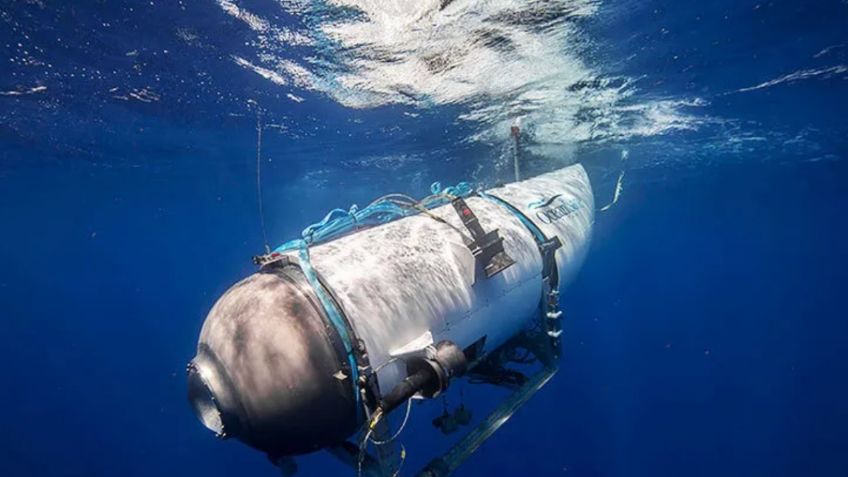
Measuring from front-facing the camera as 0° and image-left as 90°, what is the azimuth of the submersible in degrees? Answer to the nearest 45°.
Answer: approximately 45°
